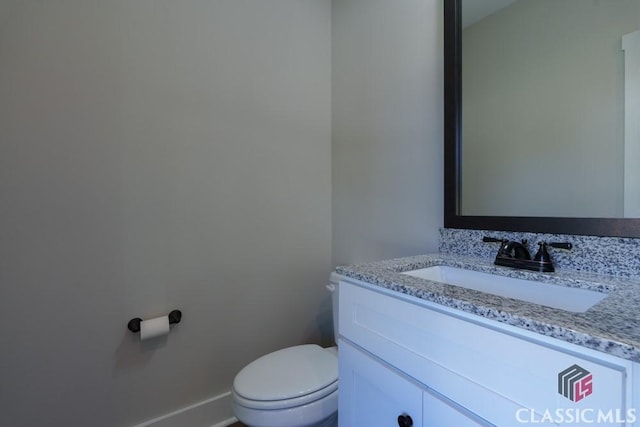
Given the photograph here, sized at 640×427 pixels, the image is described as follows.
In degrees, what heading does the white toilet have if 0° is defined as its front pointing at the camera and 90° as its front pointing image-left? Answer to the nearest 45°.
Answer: approximately 45°

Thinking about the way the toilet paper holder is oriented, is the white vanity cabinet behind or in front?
in front

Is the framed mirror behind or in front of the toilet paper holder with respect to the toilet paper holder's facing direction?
in front

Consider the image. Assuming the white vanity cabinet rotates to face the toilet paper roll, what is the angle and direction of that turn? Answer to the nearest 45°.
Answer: approximately 45° to its right

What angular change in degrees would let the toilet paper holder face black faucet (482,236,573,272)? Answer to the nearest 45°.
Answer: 0° — it already faces it

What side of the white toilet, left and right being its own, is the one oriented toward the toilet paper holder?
right

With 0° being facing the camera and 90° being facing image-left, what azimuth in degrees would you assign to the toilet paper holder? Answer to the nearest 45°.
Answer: approximately 315°

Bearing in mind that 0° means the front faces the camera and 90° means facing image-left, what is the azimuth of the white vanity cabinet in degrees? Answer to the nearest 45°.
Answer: approximately 45°

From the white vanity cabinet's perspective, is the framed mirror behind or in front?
behind

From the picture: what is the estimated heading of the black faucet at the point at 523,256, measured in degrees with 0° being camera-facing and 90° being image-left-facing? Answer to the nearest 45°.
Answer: approximately 45°

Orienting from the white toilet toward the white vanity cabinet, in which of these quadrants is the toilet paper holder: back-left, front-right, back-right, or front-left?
back-right
